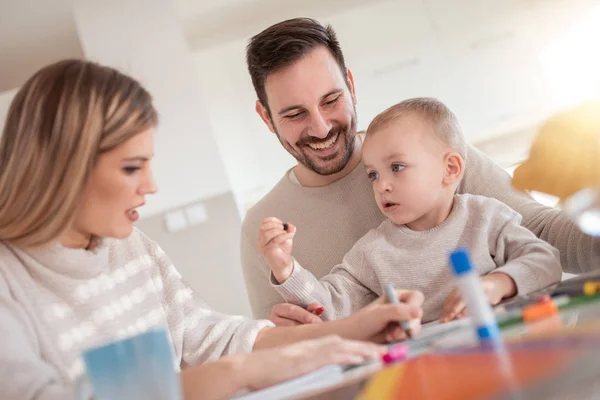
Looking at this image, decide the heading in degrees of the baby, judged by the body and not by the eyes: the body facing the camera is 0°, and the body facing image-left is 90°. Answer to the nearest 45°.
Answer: approximately 45°

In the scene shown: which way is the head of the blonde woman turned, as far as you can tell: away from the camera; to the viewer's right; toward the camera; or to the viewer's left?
to the viewer's right

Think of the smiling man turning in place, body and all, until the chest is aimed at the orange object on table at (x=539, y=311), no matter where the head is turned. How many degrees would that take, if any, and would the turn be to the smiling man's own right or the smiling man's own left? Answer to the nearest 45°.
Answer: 0° — they already face it

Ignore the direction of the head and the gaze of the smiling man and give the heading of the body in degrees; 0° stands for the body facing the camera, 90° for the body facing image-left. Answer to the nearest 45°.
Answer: approximately 0°

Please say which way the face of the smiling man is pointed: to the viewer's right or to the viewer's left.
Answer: to the viewer's right

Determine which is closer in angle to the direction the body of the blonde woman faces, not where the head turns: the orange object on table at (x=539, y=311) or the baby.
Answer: the orange object on table

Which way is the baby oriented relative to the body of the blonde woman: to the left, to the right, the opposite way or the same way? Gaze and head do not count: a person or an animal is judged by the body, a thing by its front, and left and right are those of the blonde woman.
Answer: to the right

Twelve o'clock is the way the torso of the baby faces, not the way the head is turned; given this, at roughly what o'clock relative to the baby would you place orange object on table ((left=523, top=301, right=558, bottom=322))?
The orange object on table is roughly at 10 o'clock from the baby.
